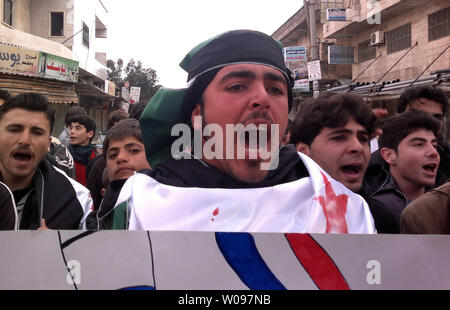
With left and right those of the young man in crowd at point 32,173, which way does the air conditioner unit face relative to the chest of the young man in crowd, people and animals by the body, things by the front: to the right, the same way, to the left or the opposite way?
to the right

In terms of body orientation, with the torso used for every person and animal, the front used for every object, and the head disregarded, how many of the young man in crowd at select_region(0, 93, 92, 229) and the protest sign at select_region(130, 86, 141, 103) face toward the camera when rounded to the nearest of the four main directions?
2

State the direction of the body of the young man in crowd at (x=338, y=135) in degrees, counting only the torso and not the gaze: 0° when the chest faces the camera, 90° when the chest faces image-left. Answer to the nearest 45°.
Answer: approximately 315°

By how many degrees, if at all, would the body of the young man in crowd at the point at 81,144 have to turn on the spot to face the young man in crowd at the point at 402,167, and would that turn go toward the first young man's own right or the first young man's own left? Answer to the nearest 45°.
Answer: approximately 90° to the first young man's own left

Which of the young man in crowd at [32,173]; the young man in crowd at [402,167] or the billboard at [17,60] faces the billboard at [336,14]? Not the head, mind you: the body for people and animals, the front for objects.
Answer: the billboard at [17,60]

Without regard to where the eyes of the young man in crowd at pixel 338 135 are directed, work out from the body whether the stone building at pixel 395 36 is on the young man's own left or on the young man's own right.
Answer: on the young man's own left

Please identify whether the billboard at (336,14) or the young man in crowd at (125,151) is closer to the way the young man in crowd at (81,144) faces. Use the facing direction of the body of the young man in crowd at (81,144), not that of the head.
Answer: the young man in crowd

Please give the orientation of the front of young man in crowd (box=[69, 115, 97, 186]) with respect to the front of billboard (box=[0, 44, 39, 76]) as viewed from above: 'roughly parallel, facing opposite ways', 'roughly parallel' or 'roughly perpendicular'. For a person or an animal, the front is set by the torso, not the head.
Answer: roughly perpendicular

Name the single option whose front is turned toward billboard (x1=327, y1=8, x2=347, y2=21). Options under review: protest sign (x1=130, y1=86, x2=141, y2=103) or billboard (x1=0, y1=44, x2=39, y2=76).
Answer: billboard (x1=0, y1=44, x2=39, y2=76)
